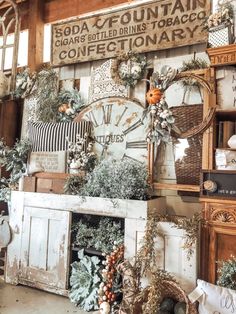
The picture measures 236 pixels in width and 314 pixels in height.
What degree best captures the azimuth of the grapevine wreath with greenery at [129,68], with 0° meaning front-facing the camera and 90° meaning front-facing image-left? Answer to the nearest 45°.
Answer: approximately 0°

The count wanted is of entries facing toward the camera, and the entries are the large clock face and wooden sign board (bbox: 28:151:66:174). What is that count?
2

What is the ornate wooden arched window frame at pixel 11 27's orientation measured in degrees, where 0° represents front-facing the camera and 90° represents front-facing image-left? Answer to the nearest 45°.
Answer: approximately 315°

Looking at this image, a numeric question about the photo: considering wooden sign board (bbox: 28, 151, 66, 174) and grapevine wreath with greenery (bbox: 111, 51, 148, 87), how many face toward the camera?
2

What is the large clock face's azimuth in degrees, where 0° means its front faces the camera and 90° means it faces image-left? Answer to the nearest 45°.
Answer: approximately 0°
